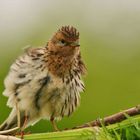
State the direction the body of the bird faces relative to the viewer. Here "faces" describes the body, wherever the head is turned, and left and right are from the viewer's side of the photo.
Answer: facing the viewer and to the right of the viewer
